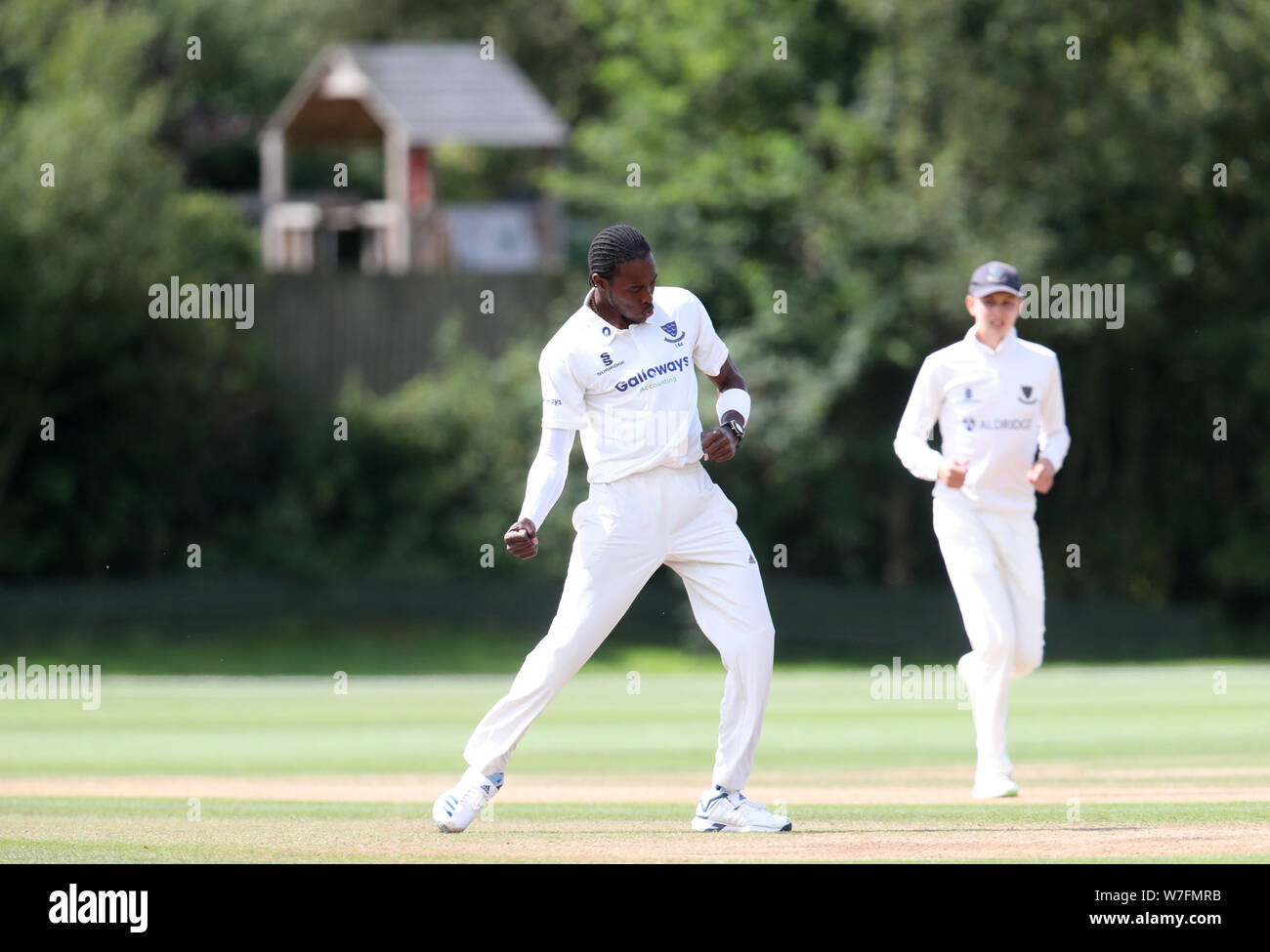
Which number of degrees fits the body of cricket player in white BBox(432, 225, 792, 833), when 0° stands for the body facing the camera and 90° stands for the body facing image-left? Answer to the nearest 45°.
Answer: approximately 0°

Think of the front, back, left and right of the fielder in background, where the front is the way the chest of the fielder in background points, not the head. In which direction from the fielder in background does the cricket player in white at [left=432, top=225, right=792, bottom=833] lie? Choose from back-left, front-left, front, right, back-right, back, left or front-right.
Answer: front-right

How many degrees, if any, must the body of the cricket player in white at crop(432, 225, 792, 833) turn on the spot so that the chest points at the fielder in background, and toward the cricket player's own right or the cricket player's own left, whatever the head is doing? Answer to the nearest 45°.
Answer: approximately 135° to the cricket player's own left

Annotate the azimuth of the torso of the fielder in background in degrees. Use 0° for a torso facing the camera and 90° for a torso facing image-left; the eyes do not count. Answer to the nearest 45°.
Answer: approximately 0°

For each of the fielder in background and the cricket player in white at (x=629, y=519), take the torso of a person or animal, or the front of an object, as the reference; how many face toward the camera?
2
